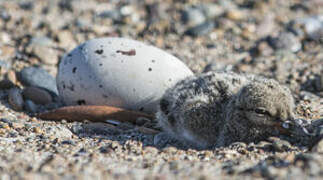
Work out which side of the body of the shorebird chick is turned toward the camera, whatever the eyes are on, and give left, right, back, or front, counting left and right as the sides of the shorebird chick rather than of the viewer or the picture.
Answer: right

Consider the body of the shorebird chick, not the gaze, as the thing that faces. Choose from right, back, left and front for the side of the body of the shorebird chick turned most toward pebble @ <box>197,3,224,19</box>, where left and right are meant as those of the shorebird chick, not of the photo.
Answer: left

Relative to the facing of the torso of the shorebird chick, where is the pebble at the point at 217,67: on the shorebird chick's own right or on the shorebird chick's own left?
on the shorebird chick's own left

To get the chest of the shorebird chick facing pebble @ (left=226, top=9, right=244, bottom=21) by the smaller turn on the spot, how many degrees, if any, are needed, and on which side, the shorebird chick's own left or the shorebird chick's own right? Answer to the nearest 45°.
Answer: approximately 90° to the shorebird chick's own left

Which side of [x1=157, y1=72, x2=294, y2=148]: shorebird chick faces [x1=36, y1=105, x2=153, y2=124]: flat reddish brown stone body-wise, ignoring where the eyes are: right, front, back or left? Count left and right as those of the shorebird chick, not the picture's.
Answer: back

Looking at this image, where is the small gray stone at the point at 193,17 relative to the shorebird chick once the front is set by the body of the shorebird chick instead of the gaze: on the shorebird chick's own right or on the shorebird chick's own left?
on the shorebird chick's own left

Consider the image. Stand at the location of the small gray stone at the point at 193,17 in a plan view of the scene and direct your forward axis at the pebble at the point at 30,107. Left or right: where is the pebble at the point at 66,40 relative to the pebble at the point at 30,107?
right

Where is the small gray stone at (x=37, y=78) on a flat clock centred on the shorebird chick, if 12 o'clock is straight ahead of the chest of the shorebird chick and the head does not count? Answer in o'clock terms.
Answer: The small gray stone is roughly at 7 o'clock from the shorebird chick.

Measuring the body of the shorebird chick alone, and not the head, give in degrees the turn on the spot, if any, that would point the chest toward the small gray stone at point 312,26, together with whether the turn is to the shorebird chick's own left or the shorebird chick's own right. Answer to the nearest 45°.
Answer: approximately 90° to the shorebird chick's own left

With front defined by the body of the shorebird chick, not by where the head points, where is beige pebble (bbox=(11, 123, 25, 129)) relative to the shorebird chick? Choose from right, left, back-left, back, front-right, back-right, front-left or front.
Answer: back
